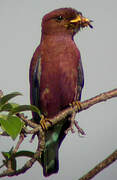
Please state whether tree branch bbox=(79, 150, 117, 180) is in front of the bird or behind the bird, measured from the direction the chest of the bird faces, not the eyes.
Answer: in front

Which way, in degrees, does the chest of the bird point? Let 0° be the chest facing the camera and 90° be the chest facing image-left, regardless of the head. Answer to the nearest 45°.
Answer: approximately 315°

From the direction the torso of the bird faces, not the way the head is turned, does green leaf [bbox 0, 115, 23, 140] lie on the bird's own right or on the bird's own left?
on the bird's own right

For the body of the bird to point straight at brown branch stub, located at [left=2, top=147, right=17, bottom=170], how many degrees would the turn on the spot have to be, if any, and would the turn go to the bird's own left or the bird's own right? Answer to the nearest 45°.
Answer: approximately 45° to the bird's own right
